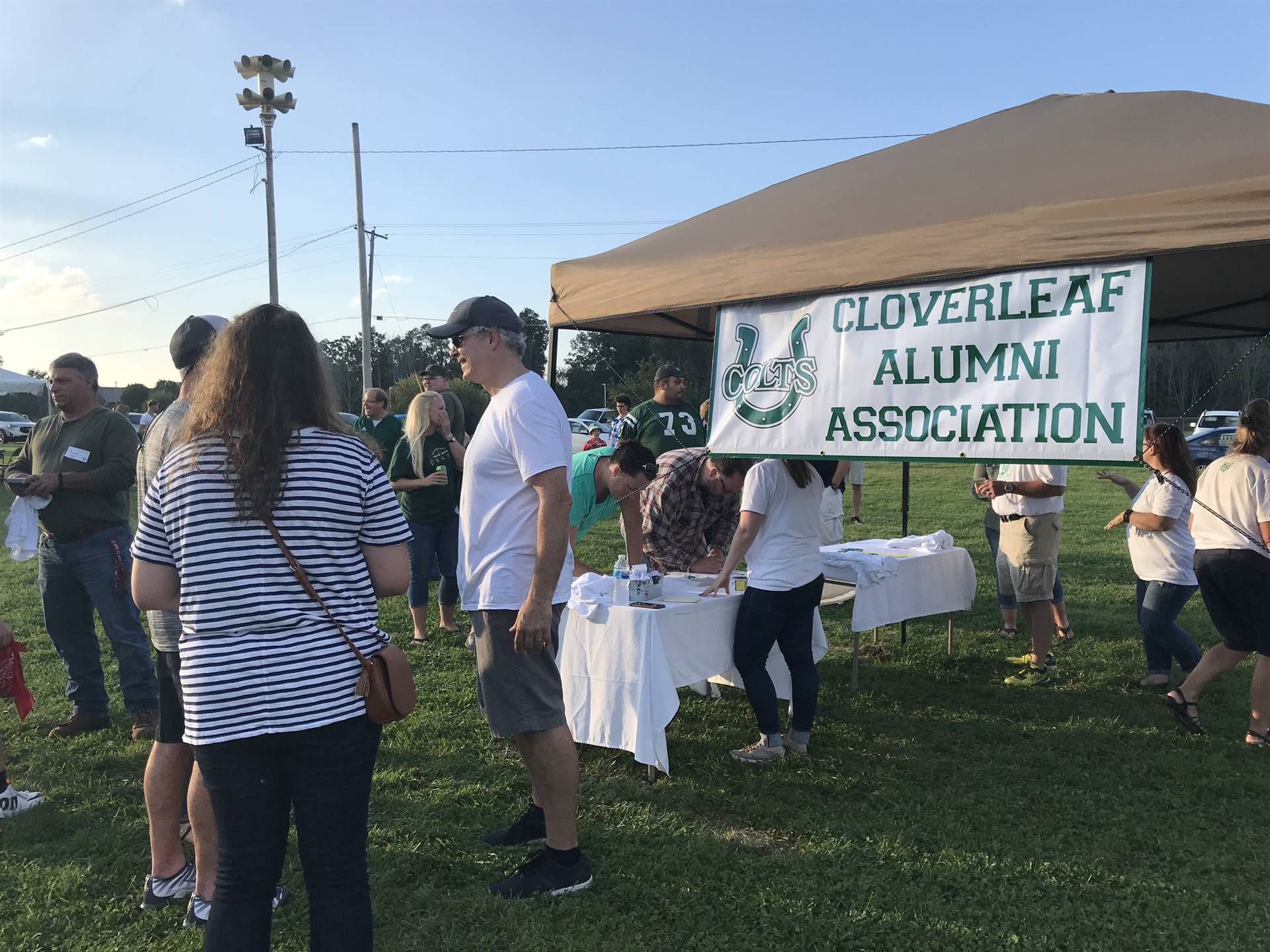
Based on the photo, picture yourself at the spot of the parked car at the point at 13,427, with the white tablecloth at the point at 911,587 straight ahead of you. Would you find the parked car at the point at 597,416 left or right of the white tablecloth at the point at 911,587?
left

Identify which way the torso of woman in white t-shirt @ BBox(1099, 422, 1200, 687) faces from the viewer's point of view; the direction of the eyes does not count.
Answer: to the viewer's left

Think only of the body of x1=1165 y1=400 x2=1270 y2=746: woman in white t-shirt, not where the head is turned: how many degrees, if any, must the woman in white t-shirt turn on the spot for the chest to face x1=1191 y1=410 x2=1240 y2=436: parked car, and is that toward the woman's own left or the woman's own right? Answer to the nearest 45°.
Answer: approximately 45° to the woman's own left

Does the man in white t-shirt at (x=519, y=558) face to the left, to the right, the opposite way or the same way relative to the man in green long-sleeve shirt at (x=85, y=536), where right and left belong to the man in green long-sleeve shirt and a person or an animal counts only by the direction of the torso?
to the right

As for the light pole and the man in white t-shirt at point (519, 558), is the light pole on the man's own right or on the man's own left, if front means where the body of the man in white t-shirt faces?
on the man's own right

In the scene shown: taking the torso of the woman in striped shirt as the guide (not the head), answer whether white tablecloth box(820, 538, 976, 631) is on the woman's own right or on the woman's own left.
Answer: on the woman's own right

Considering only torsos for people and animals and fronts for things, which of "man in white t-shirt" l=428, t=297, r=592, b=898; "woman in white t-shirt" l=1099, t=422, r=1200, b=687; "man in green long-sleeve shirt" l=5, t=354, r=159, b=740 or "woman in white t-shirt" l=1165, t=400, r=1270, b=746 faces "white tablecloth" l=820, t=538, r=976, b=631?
"woman in white t-shirt" l=1099, t=422, r=1200, b=687

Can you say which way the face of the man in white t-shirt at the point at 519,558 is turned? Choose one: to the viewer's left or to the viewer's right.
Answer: to the viewer's left

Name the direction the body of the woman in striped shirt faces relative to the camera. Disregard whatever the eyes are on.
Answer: away from the camera

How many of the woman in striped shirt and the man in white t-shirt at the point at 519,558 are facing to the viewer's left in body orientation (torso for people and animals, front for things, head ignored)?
1

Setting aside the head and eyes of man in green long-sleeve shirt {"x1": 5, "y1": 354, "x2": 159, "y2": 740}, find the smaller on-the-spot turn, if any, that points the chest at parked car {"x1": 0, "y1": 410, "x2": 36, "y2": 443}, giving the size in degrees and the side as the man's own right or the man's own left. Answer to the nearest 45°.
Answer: approximately 135° to the man's own right

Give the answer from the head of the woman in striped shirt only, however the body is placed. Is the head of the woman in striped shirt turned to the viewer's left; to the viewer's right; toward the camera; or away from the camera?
away from the camera

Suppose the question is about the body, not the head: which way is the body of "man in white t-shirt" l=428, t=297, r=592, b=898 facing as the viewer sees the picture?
to the viewer's left

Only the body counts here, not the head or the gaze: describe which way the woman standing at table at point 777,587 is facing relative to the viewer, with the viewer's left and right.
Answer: facing away from the viewer and to the left of the viewer

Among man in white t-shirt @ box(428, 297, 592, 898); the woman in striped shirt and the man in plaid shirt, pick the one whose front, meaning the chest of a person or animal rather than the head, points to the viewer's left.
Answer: the man in white t-shirt
